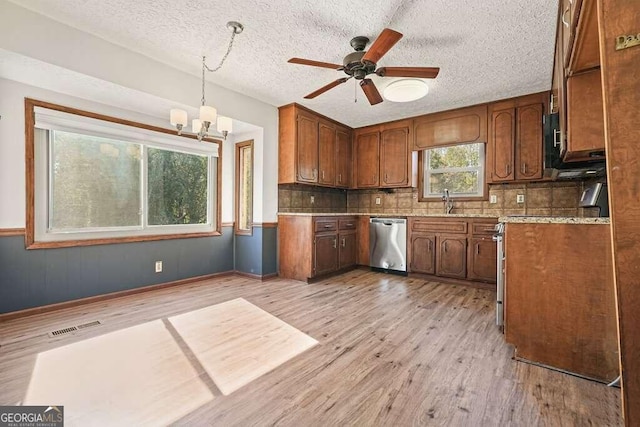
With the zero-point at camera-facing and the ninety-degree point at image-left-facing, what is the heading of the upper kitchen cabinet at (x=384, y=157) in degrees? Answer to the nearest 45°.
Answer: approximately 45°

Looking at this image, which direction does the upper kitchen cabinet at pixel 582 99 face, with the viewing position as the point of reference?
facing to the left of the viewer

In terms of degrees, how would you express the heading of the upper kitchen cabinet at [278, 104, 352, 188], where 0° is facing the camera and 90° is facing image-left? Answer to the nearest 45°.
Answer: approximately 315°

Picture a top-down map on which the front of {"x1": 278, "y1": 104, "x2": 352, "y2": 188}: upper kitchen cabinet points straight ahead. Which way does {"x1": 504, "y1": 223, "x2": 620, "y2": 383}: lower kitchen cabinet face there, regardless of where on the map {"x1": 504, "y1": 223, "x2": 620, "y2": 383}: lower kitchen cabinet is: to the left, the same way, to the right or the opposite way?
the opposite way
